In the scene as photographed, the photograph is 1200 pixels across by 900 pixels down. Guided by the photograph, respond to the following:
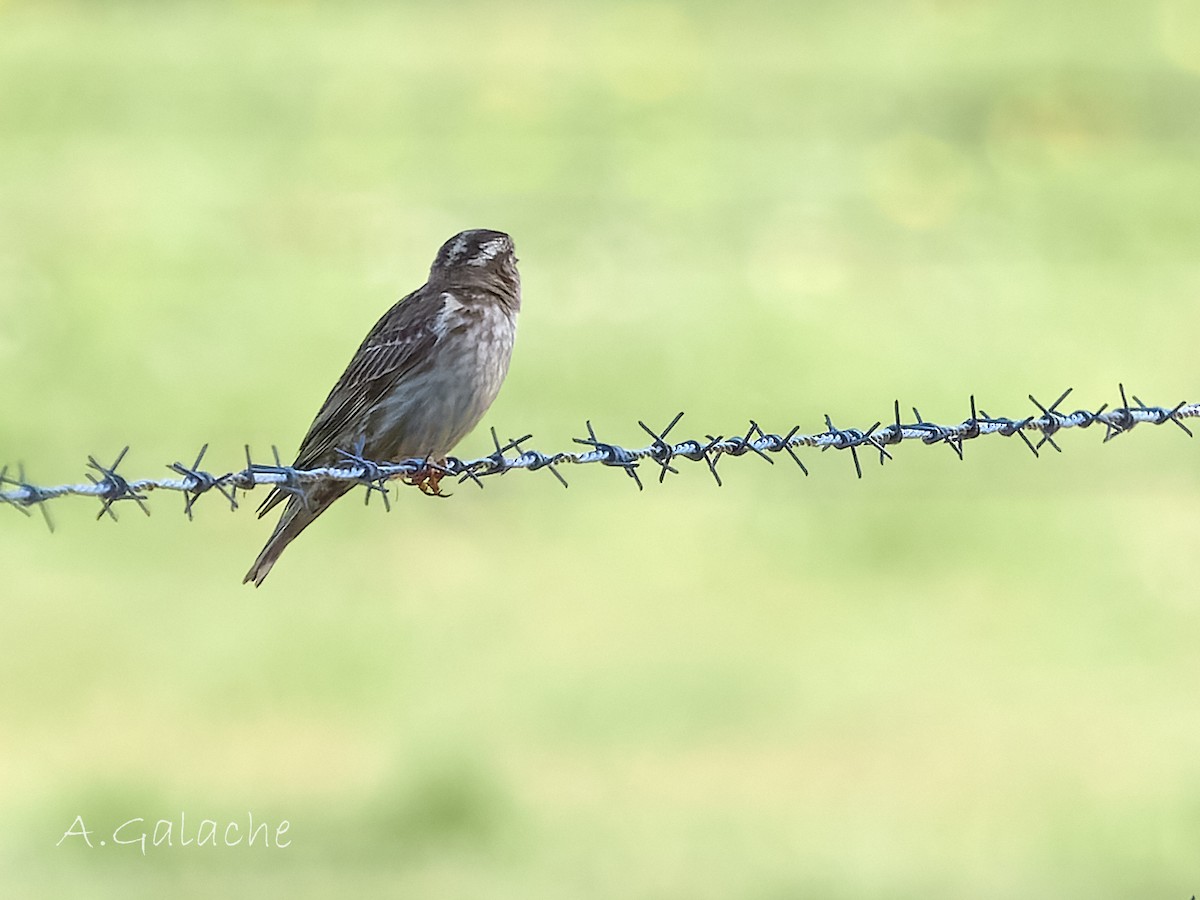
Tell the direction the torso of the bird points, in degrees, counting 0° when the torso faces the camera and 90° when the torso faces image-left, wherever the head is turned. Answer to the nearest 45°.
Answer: approximately 270°
